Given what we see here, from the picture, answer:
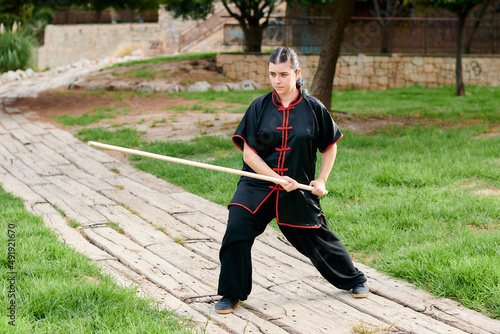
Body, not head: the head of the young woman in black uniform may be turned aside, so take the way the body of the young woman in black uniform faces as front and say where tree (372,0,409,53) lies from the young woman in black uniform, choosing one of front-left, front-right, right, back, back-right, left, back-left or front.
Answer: back

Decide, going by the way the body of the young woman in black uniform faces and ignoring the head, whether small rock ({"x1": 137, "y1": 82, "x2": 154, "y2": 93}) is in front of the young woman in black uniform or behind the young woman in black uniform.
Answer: behind

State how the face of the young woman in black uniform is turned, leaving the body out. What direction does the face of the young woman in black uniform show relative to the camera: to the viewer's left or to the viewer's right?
to the viewer's left

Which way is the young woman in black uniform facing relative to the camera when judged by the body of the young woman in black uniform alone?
toward the camera

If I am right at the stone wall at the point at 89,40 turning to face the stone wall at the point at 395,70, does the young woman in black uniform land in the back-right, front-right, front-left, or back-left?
front-right

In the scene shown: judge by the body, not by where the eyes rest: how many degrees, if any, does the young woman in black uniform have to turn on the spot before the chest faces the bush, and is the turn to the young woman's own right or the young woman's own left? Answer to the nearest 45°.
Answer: approximately 135° to the young woman's own right

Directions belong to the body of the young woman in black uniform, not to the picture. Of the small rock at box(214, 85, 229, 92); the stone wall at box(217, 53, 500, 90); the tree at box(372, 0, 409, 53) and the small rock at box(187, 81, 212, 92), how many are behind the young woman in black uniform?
4

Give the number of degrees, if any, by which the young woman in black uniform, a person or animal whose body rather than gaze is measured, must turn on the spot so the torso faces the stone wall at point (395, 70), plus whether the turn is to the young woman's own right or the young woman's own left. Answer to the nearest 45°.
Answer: approximately 180°
